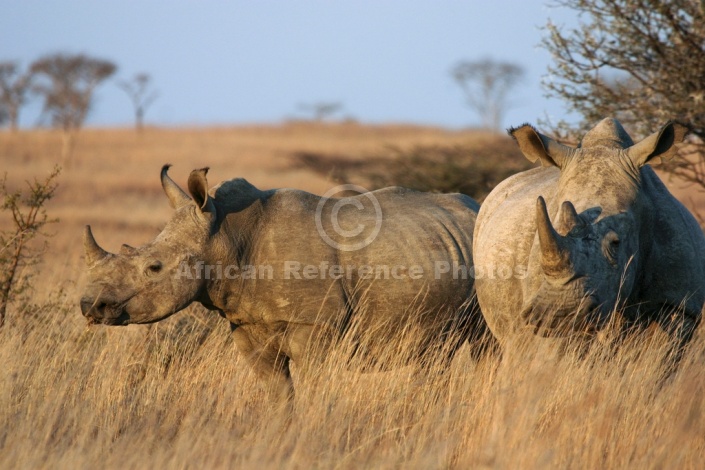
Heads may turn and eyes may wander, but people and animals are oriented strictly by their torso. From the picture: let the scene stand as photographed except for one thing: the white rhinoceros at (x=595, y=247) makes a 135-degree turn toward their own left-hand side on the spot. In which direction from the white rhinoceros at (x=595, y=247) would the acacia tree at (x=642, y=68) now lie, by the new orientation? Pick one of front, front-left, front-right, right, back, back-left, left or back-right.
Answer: front-left

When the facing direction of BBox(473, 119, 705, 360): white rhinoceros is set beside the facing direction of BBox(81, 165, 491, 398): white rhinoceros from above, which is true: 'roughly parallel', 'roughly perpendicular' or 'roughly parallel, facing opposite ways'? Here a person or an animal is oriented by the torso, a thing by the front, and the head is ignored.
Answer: roughly perpendicular

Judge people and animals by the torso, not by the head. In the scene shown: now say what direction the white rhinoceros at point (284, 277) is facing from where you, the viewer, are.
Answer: facing to the left of the viewer

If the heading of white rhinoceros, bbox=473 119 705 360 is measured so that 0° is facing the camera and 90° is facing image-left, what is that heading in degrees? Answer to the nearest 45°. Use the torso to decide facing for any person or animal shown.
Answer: approximately 0°

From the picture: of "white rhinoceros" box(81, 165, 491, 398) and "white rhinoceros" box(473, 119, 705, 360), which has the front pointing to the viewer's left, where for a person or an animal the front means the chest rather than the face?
"white rhinoceros" box(81, 165, 491, 398)

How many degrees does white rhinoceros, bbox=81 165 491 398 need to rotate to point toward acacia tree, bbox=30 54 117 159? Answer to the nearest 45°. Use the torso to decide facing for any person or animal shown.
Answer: approximately 90° to its right

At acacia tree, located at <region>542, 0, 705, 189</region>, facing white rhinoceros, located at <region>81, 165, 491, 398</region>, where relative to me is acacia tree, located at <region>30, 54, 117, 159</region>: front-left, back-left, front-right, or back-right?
back-right

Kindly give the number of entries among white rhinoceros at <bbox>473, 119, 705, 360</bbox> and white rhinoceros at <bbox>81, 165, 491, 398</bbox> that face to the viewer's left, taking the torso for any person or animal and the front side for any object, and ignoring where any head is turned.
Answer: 1

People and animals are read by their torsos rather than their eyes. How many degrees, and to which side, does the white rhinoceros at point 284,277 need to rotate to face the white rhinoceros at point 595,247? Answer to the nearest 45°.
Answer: approximately 135° to its left
